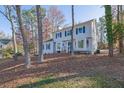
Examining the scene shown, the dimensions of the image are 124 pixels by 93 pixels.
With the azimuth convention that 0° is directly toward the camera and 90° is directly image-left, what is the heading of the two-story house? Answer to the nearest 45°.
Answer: approximately 45°
